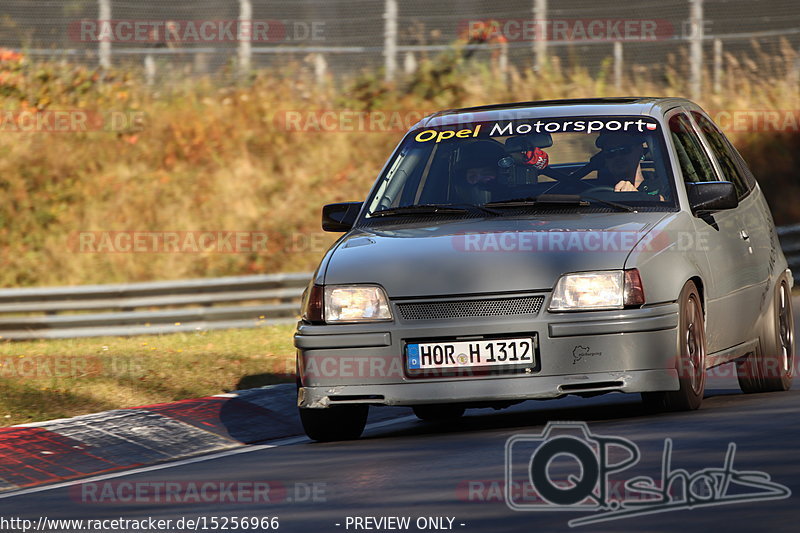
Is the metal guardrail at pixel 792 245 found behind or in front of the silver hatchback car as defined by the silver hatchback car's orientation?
behind

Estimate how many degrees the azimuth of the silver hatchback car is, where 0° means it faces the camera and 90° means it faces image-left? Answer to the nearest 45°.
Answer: approximately 0°

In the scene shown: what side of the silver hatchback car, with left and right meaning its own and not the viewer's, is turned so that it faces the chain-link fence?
back

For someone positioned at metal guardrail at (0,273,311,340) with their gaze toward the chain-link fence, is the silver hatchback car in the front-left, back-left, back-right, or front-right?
back-right

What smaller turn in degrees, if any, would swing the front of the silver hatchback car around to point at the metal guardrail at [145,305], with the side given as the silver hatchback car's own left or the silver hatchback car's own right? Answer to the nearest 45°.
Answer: approximately 135° to the silver hatchback car's own right
